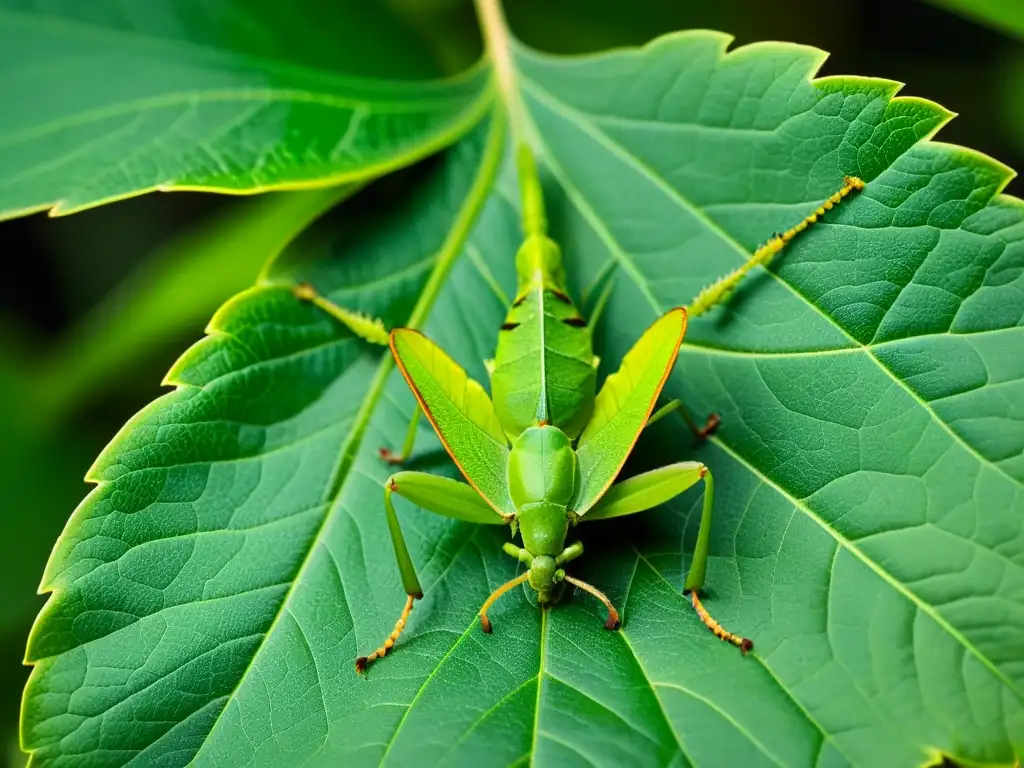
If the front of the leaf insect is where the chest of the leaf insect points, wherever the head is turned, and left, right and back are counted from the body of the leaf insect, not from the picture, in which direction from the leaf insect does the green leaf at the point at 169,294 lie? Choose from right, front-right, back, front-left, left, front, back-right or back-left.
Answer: back-right

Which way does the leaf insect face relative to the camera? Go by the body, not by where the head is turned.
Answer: toward the camera
